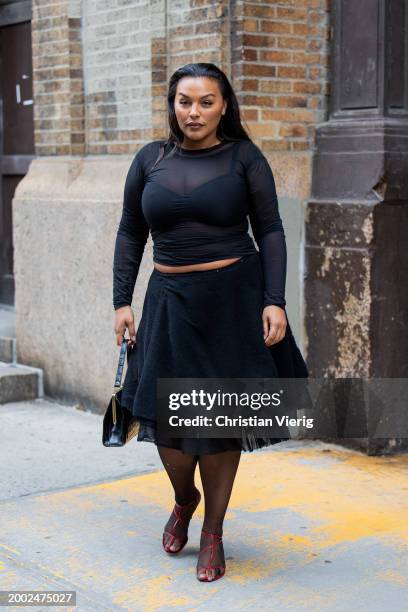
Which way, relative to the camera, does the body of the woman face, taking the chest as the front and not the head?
toward the camera

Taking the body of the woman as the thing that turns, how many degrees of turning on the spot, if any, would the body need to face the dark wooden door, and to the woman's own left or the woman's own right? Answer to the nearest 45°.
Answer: approximately 180°
